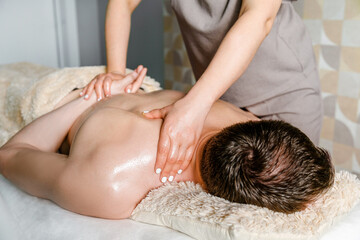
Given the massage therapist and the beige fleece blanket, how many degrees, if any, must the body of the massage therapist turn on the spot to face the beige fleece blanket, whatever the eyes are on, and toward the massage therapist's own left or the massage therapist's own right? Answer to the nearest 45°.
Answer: approximately 45° to the massage therapist's own right

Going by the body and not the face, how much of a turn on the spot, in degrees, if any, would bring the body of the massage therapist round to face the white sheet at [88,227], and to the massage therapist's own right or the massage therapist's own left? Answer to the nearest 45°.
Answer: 0° — they already face it

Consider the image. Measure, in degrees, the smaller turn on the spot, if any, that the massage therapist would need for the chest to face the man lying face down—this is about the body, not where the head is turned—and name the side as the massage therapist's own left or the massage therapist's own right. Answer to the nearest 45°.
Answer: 0° — they already face them

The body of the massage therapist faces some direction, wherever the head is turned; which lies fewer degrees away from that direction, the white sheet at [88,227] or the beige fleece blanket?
the white sheet

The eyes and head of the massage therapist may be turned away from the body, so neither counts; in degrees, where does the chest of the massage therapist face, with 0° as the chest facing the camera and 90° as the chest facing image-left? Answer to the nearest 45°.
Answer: approximately 45°
